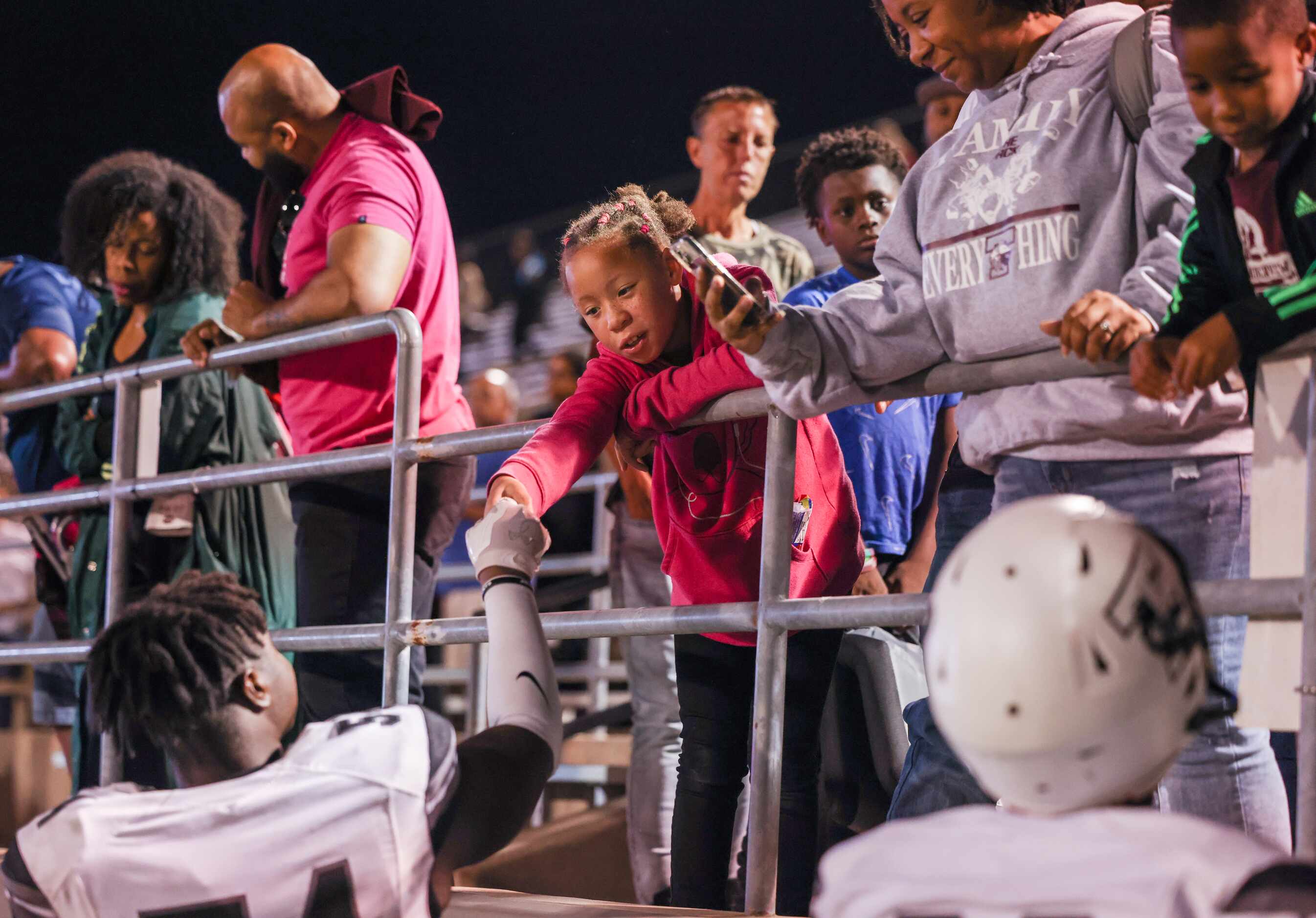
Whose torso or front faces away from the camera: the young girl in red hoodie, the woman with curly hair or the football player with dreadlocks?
the football player with dreadlocks

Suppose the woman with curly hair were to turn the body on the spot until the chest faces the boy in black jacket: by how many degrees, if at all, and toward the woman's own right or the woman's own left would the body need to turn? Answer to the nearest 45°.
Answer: approximately 90° to the woman's own left

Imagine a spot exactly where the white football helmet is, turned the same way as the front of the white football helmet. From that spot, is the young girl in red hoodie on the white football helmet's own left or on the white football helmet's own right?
on the white football helmet's own left

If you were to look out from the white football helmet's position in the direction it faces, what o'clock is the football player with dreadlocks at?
The football player with dreadlocks is roughly at 8 o'clock from the white football helmet.

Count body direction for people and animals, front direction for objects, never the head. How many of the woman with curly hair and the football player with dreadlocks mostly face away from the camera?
1

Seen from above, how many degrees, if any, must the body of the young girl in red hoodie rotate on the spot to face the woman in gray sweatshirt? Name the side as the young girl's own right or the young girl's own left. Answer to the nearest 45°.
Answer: approximately 90° to the young girl's own left

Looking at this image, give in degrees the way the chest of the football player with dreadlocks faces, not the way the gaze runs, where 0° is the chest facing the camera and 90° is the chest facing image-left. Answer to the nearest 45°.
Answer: approximately 180°

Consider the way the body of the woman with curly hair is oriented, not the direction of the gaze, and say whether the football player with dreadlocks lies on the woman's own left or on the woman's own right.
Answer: on the woman's own left

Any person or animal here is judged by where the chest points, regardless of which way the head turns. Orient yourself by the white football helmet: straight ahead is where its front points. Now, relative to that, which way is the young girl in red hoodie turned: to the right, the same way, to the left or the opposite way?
the opposite way

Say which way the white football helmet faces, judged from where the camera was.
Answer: facing away from the viewer and to the right of the viewer

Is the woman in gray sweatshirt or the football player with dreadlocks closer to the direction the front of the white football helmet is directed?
the woman in gray sweatshirt
